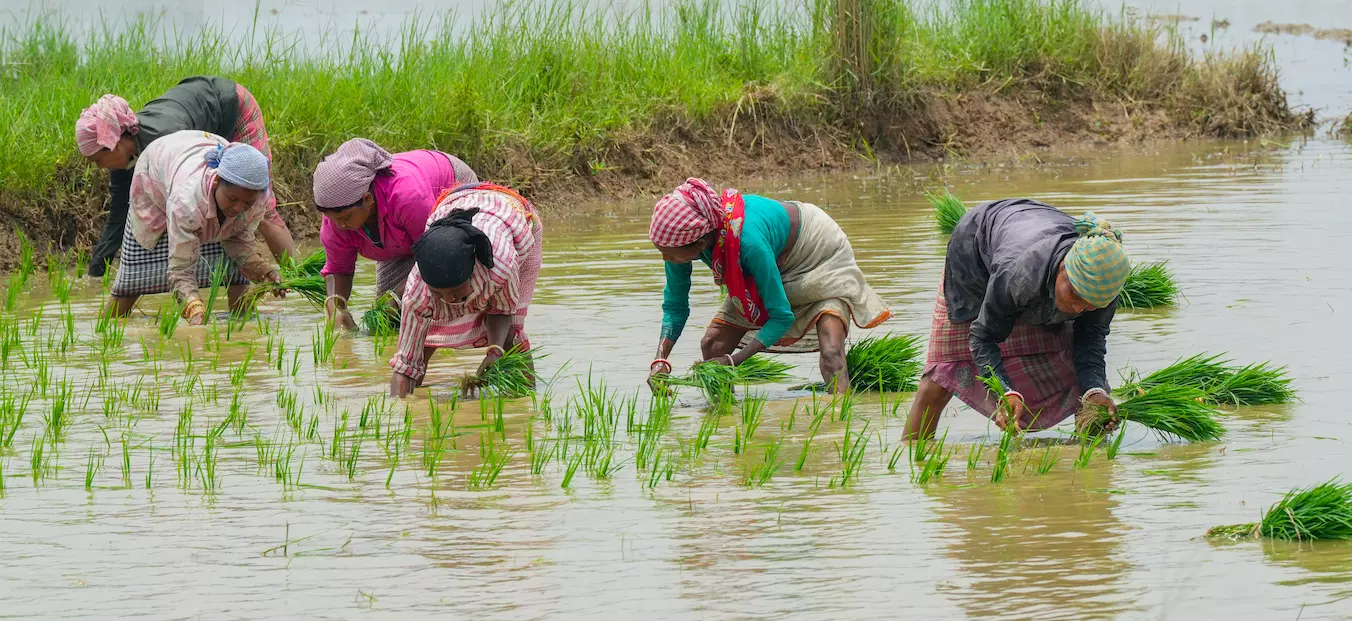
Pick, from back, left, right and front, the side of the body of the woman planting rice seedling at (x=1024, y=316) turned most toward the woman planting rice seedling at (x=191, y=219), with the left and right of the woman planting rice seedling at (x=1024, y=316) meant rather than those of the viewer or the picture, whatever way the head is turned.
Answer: back

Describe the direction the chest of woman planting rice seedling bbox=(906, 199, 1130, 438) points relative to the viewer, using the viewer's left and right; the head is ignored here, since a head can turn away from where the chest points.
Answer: facing the viewer and to the right of the viewer

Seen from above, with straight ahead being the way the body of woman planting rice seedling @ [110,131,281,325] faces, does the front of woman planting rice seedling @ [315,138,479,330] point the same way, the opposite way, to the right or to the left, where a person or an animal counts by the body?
to the right

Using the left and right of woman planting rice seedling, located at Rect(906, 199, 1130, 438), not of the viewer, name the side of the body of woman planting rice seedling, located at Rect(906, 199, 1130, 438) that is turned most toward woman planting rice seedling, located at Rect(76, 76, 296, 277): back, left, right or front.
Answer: back

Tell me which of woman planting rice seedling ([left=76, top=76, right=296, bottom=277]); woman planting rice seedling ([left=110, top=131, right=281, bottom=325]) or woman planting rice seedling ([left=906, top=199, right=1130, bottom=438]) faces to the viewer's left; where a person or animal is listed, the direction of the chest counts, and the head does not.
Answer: woman planting rice seedling ([left=76, top=76, right=296, bottom=277])

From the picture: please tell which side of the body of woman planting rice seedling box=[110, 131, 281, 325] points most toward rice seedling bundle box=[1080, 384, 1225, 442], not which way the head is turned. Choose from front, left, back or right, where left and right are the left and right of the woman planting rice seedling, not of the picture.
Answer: front

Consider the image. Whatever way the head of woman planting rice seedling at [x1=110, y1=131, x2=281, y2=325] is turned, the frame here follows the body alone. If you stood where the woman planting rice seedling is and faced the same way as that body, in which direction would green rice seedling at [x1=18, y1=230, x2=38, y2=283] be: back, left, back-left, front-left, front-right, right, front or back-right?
back

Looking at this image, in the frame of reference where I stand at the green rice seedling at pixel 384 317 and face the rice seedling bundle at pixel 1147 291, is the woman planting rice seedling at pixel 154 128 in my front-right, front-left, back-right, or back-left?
back-left

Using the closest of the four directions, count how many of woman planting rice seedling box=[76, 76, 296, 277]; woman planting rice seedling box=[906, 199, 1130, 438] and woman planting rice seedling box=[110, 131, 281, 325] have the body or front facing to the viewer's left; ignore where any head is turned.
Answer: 1

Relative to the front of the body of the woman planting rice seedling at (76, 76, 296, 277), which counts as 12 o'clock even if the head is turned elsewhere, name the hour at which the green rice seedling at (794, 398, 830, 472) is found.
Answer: The green rice seedling is roughly at 8 o'clock from the woman planting rice seedling.

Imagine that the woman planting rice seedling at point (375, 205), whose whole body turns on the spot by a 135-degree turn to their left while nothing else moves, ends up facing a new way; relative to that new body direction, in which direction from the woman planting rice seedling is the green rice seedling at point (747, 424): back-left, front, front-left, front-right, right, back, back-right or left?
front-right

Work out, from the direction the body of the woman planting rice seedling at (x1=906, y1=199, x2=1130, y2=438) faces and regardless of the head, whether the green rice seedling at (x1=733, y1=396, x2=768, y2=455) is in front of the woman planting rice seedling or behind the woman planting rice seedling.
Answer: behind

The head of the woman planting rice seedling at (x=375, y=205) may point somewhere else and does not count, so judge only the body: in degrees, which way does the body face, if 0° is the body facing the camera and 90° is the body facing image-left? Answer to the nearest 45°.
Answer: approximately 45°

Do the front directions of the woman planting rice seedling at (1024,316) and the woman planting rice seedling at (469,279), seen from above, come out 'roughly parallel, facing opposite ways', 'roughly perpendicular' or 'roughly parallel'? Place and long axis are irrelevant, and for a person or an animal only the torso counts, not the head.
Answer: roughly perpendicular

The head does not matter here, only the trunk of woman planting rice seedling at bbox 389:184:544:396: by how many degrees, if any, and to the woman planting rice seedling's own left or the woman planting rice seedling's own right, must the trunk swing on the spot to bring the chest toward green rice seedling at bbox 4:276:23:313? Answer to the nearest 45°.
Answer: approximately 90° to the woman planting rice seedling's own right

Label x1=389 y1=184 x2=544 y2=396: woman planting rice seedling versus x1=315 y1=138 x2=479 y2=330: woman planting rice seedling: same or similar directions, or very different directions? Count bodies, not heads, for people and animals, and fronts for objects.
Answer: same or similar directions

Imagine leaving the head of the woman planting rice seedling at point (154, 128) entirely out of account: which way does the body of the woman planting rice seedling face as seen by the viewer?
to the viewer's left

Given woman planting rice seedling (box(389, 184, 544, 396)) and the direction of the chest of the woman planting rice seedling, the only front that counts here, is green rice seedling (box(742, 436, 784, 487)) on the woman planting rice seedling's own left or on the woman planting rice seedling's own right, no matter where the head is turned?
on the woman planting rice seedling's own left

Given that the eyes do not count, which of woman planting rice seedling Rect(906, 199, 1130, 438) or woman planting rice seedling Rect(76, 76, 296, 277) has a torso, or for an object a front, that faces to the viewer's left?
woman planting rice seedling Rect(76, 76, 296, 277)
